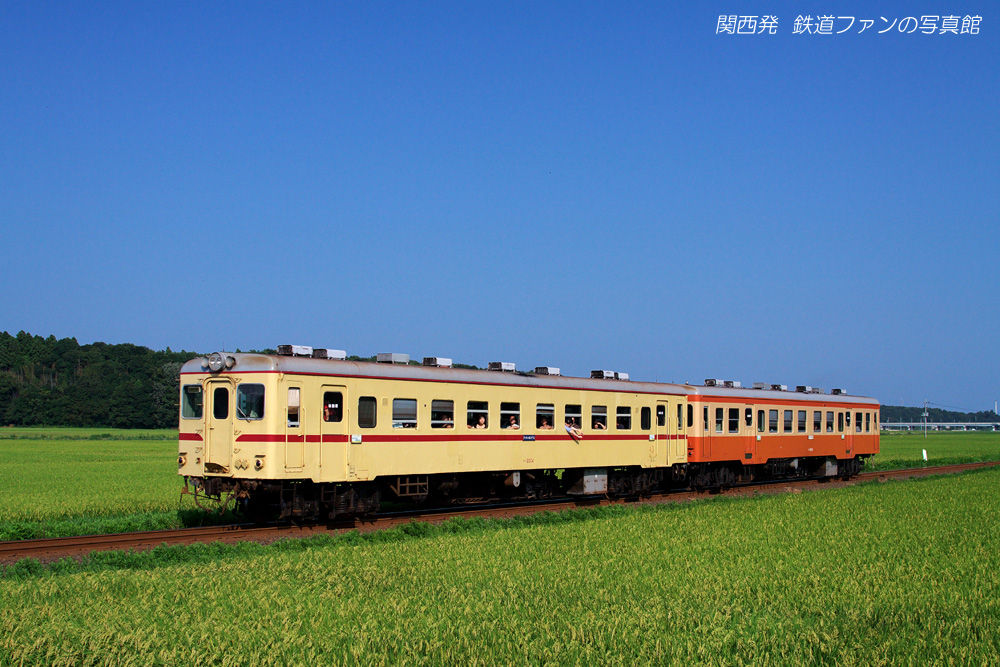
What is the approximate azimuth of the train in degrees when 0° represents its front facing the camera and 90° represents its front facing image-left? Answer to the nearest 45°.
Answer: approximately 45°
